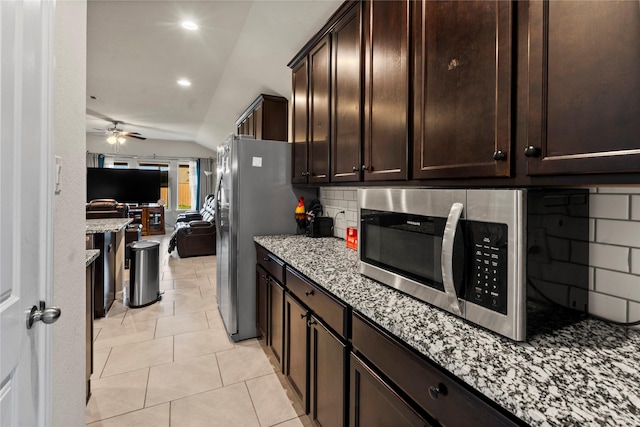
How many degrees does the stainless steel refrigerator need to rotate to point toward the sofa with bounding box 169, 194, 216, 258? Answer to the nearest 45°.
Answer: approximately 90° to its right

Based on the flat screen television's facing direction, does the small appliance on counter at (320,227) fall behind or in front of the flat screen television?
in front

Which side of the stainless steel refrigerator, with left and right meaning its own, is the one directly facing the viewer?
left

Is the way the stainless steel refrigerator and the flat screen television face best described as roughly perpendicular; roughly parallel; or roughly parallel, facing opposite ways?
roughly perpendicular

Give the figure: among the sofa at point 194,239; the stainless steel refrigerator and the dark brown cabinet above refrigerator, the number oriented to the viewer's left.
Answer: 3

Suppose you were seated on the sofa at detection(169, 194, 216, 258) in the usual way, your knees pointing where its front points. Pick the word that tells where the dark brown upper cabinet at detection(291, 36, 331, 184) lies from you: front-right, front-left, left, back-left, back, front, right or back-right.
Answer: left

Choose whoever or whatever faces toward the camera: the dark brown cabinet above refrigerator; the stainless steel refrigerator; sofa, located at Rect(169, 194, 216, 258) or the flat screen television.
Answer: the flat screen television

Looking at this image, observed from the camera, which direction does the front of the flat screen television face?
facing the viewer

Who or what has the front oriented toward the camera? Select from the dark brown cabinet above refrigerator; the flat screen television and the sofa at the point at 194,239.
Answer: the flat screen television

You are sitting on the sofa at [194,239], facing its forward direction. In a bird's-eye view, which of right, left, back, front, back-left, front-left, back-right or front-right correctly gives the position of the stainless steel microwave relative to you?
left

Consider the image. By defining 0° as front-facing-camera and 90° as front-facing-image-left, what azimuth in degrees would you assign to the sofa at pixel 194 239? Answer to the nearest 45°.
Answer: approximately 90°

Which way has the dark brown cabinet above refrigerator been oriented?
to the viewer's left
